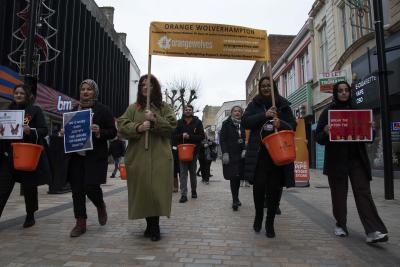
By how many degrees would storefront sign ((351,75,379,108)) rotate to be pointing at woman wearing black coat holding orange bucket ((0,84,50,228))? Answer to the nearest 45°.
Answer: approximately 45° to its left

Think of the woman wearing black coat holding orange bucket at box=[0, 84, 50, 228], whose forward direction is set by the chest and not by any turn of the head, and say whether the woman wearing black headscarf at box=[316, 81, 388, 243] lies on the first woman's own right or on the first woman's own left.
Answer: on the first woman's own left

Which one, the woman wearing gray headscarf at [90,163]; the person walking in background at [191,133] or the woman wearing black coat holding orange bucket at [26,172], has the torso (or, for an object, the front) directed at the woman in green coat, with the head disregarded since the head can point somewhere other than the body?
the person walking in background

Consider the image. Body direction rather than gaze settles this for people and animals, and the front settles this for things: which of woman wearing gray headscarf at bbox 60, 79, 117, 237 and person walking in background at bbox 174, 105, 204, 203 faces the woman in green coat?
the person walking in background

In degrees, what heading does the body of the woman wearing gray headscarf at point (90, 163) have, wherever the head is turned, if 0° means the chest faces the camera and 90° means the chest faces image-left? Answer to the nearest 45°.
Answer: approximately 45°
